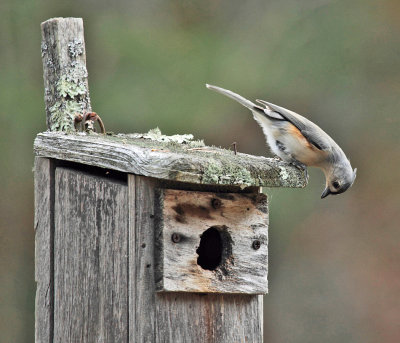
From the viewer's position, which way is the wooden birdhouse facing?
facing the viewer and to the right of the viewer
